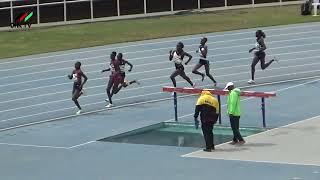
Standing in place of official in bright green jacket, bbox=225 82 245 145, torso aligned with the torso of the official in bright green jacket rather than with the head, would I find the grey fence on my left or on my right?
on my right

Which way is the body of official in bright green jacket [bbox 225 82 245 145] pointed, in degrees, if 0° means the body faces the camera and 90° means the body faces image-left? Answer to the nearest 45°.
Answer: approximately 90°

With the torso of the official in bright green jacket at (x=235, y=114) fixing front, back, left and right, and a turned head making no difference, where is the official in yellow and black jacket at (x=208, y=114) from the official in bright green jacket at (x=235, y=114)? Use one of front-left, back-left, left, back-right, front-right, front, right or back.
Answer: front-left
